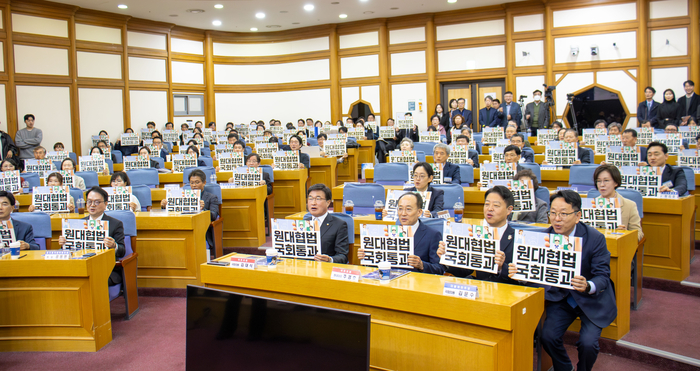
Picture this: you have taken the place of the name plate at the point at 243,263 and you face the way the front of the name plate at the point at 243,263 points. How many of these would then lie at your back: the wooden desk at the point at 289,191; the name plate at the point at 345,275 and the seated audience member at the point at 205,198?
2

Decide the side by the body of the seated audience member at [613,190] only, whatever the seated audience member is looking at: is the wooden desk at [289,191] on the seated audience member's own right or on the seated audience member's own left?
on the seated audience member's own right

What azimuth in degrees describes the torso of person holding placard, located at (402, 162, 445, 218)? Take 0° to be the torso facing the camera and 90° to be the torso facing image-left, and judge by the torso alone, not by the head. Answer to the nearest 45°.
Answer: approximately 45°

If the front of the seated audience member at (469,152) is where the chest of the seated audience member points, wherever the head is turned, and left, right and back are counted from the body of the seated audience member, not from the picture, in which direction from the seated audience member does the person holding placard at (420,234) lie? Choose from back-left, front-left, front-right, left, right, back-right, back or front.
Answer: front-left

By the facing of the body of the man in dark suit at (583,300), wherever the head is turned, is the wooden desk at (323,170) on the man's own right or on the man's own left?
on the man's own right

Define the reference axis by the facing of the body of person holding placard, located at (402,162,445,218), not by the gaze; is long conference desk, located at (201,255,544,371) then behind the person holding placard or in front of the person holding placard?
in front

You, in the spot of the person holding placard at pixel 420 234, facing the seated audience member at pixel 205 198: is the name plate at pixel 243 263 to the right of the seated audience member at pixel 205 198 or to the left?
left

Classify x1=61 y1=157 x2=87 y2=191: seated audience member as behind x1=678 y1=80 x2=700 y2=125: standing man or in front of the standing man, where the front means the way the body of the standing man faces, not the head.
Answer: in front

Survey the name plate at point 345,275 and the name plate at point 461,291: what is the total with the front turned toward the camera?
2

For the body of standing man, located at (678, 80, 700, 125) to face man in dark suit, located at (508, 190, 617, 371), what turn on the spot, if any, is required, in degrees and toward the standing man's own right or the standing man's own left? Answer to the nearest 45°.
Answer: approximately 45° to the standing man's own left
